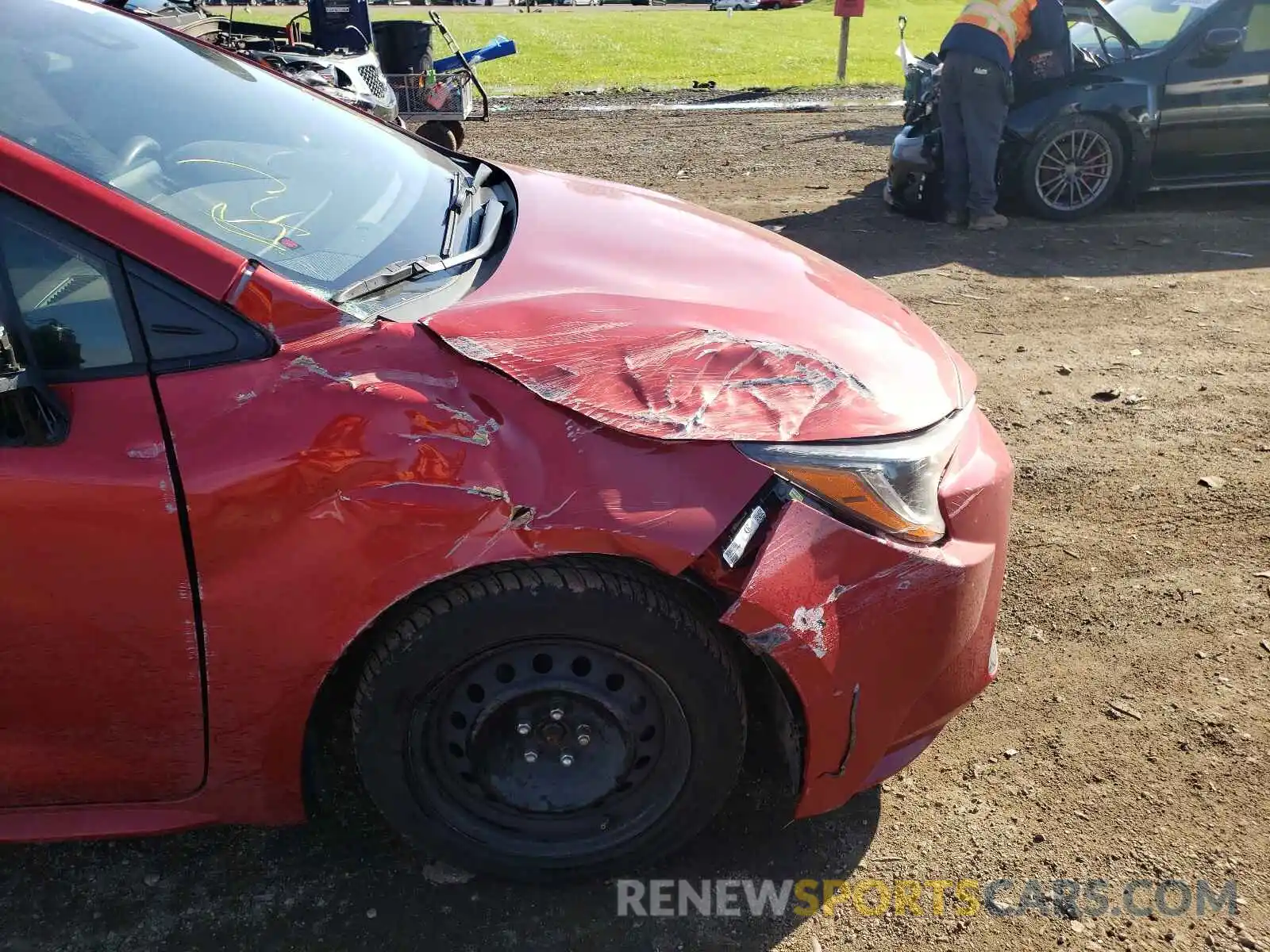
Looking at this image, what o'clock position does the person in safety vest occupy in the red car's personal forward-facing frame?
The person in safety vest is roughly at 10 o'clock from the red car.

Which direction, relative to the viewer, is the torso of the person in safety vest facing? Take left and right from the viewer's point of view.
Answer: facing away from the viewer and to the right of the viewer

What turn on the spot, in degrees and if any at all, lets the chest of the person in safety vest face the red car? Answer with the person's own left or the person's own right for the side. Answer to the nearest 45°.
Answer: approximately 135° to the person's own right

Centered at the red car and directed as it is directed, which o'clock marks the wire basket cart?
The wire basket cart is roughly at 9 o'clock from the red car.

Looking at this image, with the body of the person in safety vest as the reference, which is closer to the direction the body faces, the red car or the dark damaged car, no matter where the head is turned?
the dark damaged car

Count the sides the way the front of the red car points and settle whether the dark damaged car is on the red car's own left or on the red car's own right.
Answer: on the red car's own left

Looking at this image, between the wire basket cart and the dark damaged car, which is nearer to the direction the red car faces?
the dark damaged car

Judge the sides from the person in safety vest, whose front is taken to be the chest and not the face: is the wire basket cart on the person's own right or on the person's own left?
on the person's own left

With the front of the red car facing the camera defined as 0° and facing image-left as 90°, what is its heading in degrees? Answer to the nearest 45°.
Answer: approximately 270°

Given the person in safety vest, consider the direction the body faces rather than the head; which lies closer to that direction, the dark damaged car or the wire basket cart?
the dark damaged car
